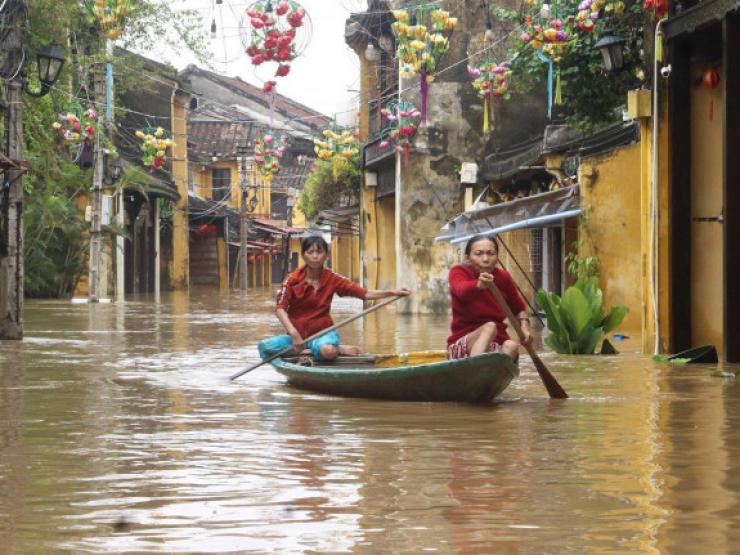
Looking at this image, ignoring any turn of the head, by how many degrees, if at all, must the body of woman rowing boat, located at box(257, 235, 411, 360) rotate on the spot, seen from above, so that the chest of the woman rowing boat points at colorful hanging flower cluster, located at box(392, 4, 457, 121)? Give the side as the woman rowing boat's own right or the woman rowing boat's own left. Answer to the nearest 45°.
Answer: approximately 180°

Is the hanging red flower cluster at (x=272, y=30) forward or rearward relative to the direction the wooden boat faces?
rearward

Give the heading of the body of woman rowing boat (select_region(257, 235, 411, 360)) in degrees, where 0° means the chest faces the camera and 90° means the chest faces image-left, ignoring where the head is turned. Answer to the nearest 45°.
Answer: approximately 0°

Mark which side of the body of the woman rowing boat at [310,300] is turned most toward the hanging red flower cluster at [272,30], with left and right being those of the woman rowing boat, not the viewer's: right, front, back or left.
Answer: back

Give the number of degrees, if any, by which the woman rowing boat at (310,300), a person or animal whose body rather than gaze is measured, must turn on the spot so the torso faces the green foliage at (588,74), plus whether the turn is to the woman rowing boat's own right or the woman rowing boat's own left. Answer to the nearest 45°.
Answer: approximately 135° to the woman rowing boat's own left
